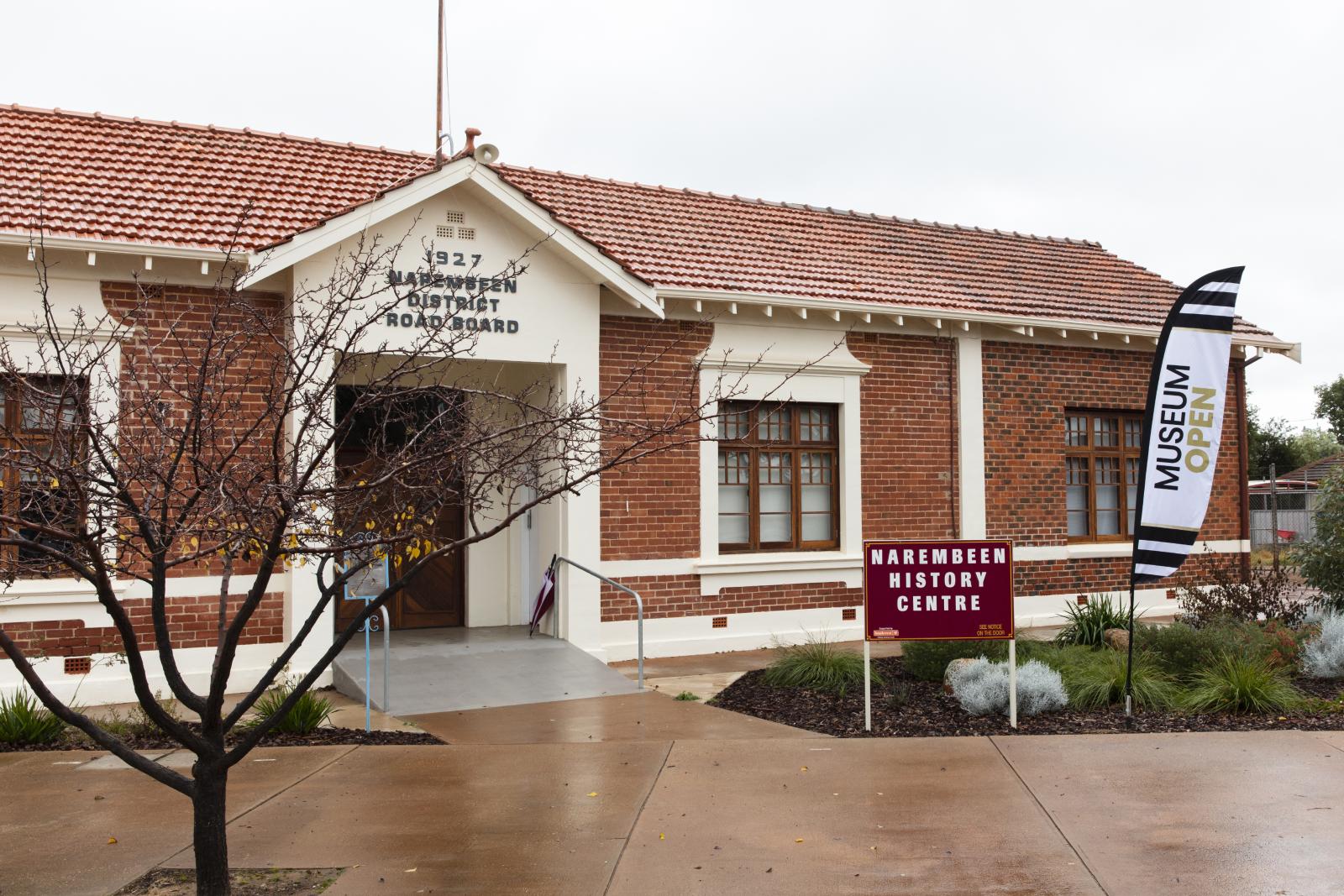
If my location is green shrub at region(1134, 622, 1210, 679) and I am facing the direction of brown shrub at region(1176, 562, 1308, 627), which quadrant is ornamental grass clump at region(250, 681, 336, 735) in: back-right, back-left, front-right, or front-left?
back-left

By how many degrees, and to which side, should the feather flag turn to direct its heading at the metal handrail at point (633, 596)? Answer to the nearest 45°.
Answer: approximately 90° to its right

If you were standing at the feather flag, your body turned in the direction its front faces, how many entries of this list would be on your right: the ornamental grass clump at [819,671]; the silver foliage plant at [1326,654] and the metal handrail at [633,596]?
2

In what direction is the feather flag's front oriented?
toward the camera

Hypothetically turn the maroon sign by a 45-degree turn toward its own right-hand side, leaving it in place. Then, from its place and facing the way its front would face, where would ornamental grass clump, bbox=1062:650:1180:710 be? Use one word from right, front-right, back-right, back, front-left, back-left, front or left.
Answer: back

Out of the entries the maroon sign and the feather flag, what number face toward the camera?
2

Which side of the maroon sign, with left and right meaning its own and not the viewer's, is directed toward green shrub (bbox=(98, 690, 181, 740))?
right

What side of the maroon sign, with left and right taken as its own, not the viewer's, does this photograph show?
front

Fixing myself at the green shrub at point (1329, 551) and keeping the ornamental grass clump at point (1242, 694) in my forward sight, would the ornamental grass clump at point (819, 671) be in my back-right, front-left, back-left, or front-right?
front-right

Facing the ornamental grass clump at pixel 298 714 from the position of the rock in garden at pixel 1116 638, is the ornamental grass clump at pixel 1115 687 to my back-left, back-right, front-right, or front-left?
front-left

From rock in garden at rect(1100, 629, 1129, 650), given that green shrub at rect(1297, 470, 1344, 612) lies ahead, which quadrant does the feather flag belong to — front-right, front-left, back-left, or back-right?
back-right
